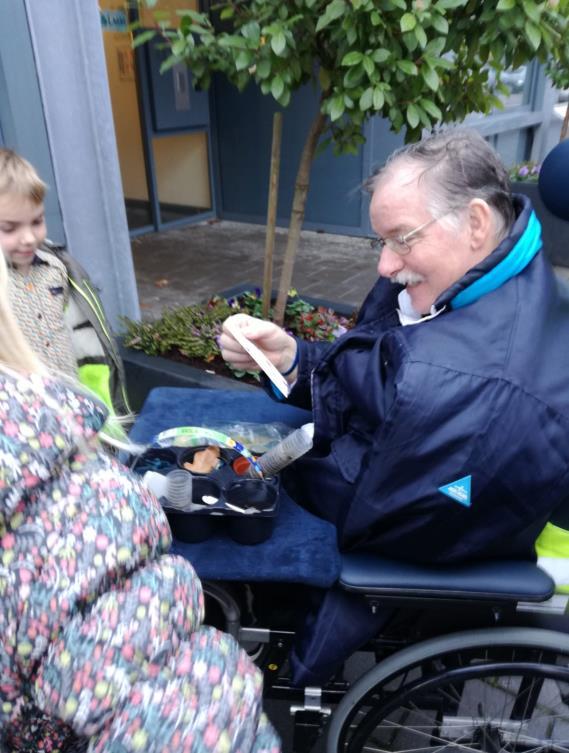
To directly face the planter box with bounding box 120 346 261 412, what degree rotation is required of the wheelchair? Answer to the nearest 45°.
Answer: approximately 45° to its right

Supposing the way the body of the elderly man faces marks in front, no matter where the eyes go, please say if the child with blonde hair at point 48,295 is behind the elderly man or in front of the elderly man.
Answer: in front

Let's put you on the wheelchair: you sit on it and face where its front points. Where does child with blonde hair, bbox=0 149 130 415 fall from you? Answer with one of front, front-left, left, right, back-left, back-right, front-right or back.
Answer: front-right

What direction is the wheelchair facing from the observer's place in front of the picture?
facing to the left of the viewer

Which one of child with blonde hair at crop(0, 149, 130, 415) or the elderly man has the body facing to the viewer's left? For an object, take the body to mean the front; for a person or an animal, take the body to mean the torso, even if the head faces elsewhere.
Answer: the elderly man

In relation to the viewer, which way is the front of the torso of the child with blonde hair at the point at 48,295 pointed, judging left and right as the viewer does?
facing the viewer

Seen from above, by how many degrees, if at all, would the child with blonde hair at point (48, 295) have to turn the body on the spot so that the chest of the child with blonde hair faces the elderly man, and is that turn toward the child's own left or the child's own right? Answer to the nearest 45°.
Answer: approximately 45° to the child's own left

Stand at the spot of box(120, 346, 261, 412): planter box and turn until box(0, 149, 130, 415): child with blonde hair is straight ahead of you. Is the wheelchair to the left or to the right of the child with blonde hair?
left

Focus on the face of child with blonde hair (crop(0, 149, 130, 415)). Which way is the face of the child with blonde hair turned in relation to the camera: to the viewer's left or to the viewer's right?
to the viewer's right

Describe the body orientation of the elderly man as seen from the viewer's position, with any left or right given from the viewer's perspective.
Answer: facing to the left of the viewer

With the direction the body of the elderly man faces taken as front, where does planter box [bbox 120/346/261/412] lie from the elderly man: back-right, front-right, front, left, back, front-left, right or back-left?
front-right
